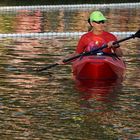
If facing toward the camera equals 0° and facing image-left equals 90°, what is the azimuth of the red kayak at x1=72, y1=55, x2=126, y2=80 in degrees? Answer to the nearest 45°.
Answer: approximately 0°
